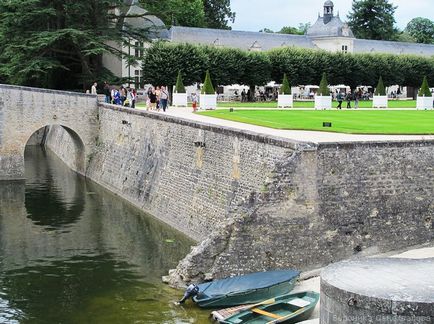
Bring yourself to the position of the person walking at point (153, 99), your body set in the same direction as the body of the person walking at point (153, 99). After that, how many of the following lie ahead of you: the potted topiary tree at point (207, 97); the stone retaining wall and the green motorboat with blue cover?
2

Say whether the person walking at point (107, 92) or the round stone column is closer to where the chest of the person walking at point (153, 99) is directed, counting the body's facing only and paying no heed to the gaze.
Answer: the round stone column

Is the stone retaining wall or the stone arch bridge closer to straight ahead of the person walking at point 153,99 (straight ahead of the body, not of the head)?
the stone retaining wall

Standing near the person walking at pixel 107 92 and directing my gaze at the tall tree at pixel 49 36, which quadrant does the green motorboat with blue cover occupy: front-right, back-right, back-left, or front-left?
back-left

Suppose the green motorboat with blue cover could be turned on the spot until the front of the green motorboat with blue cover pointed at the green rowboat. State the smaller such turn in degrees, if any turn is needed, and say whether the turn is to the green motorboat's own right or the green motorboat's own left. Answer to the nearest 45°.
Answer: approximately 90° to the green motorboat's own right

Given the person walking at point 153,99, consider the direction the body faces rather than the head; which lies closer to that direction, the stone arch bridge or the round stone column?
the round stone column

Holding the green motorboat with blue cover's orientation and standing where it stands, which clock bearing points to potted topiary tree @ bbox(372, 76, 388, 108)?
The potted topiary tree is roughly at 11 o'clock from the green motorboat with blue cover.

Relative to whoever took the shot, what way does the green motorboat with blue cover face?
facing away from the viewer and to the right of the viewer

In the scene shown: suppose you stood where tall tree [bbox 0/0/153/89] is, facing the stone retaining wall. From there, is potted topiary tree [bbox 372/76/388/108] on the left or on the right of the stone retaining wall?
left

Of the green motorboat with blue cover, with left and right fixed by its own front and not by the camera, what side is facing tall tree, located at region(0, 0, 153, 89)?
left

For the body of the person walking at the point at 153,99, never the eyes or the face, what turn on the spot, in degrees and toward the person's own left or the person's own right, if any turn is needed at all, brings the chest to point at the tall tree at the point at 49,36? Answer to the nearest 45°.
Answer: approximately 135° to the person's own right

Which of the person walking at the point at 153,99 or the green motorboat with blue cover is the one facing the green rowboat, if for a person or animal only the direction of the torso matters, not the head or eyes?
the person walking

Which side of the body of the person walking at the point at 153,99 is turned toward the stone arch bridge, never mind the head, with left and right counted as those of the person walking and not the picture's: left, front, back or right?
right

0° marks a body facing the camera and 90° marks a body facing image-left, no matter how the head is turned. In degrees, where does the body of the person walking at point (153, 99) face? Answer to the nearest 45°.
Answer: approximately 0°

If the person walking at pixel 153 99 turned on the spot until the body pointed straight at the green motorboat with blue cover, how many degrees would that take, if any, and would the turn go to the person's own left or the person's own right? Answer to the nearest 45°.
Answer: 0° — they already face it
